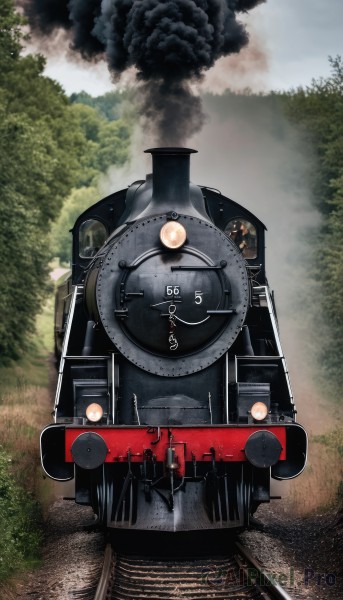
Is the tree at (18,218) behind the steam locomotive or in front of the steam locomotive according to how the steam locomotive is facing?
behind

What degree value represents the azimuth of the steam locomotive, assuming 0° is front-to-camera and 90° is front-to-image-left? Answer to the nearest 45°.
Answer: approximately 0°
